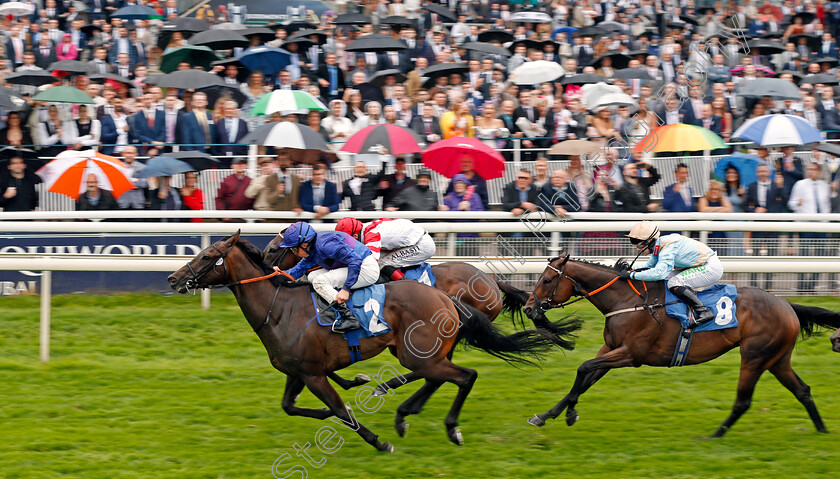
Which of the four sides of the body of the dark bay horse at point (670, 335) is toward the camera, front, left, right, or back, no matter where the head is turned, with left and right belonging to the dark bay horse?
left

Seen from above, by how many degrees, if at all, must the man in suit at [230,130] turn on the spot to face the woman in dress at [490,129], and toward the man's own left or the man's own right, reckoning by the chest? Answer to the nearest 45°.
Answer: approximately 90° to the man's own left

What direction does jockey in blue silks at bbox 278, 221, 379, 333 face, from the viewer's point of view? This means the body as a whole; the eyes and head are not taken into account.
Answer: to the viewer's left

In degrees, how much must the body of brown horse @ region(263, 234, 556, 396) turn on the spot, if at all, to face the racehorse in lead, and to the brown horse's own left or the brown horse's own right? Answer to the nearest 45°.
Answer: approximately 45° to the brown horse's own left

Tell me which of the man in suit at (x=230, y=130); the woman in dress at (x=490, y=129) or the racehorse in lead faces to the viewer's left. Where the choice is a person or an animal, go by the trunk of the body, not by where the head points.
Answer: the racehorse in lead

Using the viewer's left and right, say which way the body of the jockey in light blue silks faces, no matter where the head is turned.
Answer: facing to the left of the viewer

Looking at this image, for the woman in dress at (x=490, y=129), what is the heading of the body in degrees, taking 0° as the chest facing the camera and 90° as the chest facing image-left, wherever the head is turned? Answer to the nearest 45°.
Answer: approximately 0°

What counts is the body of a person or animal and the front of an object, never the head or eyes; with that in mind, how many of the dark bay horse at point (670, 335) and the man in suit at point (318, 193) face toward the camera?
1

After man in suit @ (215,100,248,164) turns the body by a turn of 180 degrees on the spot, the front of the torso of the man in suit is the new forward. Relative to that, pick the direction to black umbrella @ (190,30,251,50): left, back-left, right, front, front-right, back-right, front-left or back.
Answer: front

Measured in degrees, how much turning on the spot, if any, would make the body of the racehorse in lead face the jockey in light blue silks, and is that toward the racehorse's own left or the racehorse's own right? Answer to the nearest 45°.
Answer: approximately 180°

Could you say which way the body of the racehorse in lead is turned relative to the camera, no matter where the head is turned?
to the viewer's left

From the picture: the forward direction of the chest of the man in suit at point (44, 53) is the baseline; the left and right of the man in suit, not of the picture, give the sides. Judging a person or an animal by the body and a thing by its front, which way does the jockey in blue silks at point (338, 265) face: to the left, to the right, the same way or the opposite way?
to the right
